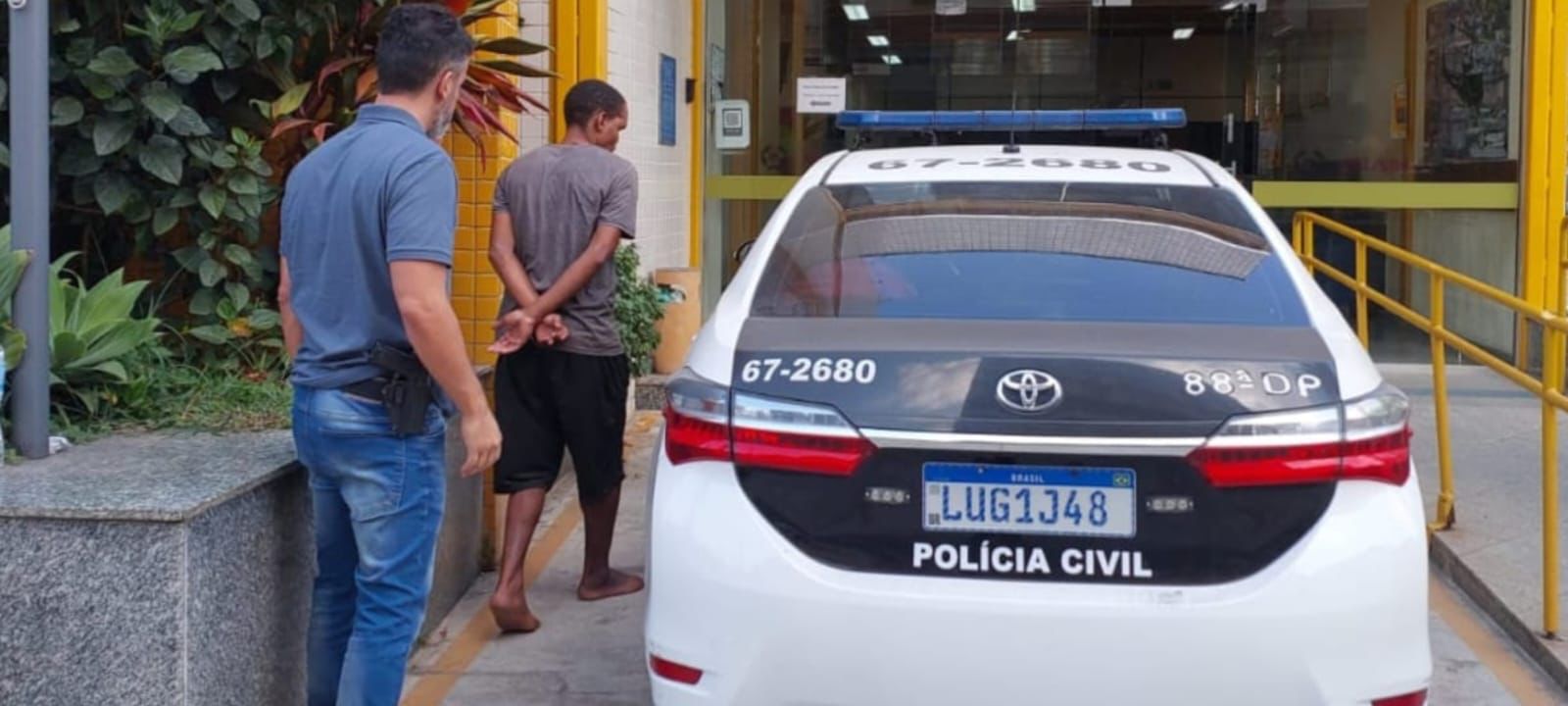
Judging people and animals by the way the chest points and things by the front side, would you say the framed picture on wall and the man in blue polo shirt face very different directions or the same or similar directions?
very different directions

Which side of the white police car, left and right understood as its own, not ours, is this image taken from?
back

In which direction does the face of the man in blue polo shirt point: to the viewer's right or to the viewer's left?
to the viewer's right

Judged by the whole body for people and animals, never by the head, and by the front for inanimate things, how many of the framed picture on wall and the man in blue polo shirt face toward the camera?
1

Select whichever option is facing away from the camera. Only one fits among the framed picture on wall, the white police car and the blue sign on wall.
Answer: the white police car

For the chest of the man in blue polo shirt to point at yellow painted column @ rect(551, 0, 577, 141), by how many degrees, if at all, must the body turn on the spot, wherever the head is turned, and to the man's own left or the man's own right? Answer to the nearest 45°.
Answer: approximately 45° to the man's own left

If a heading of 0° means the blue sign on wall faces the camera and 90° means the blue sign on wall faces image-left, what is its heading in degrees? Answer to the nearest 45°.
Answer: approximately 315°

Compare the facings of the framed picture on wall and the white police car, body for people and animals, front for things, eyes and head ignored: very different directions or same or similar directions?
very different directions

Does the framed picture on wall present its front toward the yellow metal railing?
yes

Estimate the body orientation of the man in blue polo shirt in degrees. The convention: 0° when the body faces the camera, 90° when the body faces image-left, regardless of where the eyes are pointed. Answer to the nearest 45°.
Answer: approximately 225°

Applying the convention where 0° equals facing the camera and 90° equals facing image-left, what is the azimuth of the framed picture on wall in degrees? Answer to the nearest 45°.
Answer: approximately 0°
